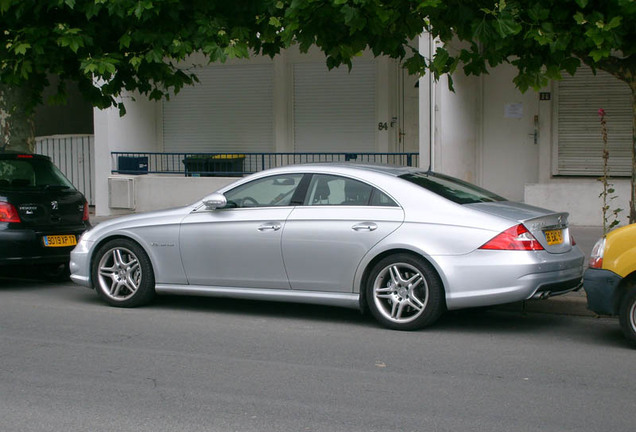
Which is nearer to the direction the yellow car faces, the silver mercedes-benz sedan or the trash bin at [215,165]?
the silver mercedes-benz sedan

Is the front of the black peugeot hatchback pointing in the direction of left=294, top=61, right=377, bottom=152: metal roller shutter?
no

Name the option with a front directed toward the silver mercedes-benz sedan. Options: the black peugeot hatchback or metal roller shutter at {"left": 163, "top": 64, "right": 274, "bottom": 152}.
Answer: the metal roller shutter

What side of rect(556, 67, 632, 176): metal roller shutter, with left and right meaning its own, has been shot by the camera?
front

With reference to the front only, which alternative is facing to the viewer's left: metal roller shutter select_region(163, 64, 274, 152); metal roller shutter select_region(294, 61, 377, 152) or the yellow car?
the yellow car

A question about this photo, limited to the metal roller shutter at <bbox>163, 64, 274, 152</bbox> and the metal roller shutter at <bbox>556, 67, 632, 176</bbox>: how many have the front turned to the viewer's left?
0

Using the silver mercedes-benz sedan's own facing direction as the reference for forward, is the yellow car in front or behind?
behind

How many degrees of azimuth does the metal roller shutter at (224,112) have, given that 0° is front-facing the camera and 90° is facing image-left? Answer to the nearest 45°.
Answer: approximately 0°

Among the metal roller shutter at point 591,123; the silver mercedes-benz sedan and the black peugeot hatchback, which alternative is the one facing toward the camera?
the metal roller shutter

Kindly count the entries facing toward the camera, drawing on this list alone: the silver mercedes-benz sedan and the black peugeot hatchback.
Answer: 0

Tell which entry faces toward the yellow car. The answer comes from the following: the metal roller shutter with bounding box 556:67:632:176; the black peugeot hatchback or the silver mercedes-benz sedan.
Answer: the metal roller shutter

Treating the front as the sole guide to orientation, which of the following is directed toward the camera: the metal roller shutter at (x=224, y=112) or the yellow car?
the metal roller shutter

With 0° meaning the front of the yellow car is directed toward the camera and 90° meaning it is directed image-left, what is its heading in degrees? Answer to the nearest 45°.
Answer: approximately 90°

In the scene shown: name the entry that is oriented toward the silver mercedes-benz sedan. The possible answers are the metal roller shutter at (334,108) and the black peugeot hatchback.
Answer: the metal roller shutter

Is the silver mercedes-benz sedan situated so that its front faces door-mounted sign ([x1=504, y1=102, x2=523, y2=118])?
no

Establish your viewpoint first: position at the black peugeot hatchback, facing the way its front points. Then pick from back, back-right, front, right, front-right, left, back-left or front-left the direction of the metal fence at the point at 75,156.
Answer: front-right

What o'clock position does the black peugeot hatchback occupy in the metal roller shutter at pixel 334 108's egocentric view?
The black peugeot hatchback is roughly at 1 o'clock from the metal roller shutter.

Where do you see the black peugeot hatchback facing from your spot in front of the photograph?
facing away from the viewer and to the left of the viewer
